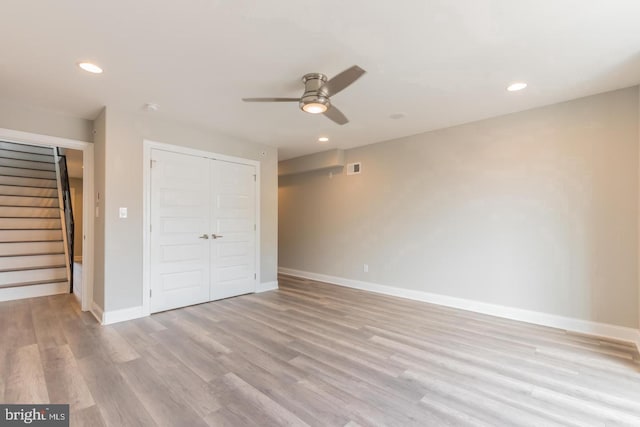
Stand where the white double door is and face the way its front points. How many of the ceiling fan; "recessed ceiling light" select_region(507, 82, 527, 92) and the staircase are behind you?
1

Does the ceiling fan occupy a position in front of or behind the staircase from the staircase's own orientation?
in front

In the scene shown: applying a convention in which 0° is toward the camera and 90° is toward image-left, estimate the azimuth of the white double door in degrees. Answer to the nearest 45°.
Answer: approximately 315°

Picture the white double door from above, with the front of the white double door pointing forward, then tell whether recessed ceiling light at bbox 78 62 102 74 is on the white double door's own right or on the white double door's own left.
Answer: on the white double door's own right

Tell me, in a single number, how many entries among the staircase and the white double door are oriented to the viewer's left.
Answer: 0

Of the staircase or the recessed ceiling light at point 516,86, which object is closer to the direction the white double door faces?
the recessed ceiling light

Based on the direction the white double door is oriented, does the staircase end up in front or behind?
behind

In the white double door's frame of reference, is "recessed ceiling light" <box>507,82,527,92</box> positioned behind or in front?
in front

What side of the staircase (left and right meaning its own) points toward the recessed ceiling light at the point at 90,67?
front

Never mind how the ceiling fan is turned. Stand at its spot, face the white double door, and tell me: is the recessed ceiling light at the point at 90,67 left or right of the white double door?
left

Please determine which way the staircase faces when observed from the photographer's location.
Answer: facing the viewer
